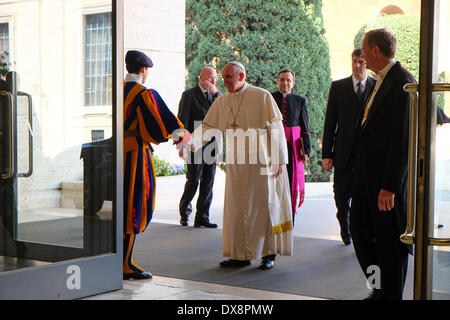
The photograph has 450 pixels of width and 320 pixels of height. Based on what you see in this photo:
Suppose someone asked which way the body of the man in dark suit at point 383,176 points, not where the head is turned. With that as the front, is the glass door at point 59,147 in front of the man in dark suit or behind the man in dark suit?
in front

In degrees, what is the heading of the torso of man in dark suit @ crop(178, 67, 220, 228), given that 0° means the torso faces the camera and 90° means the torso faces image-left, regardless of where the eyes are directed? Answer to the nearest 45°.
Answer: approximately 315°

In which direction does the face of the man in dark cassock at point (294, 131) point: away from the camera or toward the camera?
toward the camera

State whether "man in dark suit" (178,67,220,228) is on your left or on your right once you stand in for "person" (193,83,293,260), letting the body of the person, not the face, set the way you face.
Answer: on your right

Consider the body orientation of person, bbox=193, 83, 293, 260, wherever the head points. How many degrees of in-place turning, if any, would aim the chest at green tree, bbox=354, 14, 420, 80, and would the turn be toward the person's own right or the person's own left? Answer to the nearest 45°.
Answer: approximately 135° to the person's own right

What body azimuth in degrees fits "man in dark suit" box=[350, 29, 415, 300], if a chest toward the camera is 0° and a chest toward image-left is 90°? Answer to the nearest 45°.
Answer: approximately 90°

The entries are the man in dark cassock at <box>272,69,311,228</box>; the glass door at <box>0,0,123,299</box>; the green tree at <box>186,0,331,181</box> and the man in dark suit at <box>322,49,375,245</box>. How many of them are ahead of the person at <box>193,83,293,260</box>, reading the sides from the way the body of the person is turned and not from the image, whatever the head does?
1

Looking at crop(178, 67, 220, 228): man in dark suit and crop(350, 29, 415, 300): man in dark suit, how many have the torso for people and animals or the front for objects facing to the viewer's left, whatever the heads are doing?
1

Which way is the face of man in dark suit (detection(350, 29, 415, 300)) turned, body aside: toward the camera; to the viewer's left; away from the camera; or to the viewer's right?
to the viewer's left

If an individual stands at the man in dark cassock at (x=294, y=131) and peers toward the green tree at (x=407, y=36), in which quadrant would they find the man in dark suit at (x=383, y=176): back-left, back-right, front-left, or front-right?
back-right

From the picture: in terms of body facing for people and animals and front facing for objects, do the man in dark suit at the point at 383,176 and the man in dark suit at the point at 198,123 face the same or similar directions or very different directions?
very different directions

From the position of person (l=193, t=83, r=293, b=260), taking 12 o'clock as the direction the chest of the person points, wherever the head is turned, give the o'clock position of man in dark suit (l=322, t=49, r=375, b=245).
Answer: The man in dark suit is roughly at 6 o'clock from the person.

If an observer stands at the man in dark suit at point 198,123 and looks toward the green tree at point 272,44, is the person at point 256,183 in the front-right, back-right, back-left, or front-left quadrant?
back-right

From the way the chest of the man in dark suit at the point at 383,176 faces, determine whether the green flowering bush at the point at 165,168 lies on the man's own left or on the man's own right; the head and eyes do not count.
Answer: on the man's own right
